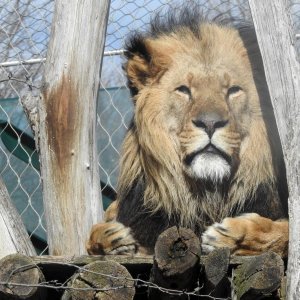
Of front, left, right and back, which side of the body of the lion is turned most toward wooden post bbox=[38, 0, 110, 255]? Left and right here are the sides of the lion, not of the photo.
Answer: right

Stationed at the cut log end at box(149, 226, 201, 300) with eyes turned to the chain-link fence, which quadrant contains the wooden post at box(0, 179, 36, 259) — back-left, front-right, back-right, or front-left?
front-left

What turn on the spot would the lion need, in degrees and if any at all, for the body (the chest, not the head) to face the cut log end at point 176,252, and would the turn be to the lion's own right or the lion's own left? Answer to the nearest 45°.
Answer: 0° — it already faces it

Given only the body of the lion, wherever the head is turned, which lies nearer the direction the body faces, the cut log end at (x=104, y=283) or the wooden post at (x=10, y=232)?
the cut log end

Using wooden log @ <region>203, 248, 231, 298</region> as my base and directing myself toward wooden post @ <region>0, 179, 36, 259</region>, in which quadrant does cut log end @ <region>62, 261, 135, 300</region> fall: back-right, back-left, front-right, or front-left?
front-left

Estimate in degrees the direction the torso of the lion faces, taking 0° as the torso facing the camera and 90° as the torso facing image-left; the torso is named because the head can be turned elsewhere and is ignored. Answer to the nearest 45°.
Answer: approximately 0°

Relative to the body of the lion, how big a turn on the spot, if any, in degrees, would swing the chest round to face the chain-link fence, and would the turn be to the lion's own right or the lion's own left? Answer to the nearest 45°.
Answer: approximately 135° to the lion's own right

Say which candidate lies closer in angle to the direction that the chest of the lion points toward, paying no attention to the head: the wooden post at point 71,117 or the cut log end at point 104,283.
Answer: the cut log end

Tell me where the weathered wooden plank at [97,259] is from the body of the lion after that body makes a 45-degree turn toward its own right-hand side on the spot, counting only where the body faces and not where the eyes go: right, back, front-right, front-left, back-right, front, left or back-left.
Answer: front
